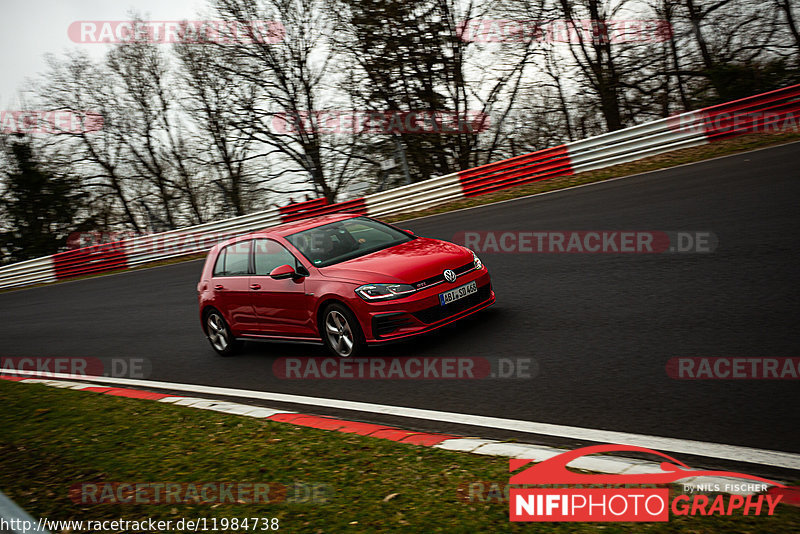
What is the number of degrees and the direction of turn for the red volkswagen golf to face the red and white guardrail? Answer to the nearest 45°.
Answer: approximately 135° to its left

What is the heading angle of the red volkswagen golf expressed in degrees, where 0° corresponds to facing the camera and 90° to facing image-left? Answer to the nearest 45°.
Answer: approximately 315°
